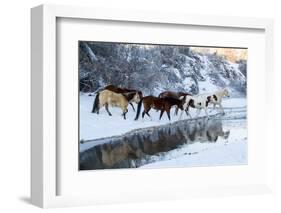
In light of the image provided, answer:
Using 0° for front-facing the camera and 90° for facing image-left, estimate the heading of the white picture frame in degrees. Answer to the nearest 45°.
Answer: approximately 315°
